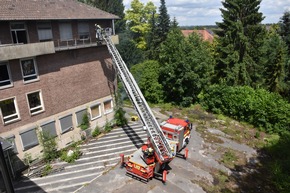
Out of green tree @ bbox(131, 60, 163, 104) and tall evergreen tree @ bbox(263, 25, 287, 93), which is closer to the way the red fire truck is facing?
the tall evergreen tree

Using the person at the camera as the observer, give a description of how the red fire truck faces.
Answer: facing away from the viewer and to the right of the viewer

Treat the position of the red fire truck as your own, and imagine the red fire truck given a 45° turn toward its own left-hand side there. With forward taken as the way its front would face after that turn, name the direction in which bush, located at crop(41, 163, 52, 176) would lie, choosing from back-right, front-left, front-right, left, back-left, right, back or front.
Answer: left

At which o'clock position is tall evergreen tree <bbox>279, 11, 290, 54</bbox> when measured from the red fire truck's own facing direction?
The tall evergreen tree is roughly at 12 o'clock from the red fire truck.

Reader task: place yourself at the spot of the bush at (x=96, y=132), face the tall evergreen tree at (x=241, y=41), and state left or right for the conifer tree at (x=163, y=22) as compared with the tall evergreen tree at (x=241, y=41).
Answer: left

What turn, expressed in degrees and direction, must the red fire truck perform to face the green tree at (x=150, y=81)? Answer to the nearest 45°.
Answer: approximately 45° to its left

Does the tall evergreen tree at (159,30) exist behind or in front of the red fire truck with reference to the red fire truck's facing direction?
in front

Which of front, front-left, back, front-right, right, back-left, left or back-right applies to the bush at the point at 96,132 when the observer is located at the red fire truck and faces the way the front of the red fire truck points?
left

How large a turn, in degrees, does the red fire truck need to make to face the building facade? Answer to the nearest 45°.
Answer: approximately 90° to its left

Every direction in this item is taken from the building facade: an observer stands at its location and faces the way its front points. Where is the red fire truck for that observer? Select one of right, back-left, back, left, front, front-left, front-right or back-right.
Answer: front

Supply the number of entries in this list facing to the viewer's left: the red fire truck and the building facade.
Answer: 0

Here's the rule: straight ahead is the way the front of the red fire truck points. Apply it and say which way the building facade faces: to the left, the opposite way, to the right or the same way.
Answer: to the right

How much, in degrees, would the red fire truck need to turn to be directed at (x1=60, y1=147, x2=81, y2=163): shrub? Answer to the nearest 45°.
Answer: approximately 135° to its left

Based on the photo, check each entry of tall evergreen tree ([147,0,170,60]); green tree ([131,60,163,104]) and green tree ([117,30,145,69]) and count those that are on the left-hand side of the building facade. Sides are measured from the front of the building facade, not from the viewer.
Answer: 3

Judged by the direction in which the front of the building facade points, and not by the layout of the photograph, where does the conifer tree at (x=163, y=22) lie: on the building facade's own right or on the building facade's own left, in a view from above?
on the building facade's own left
